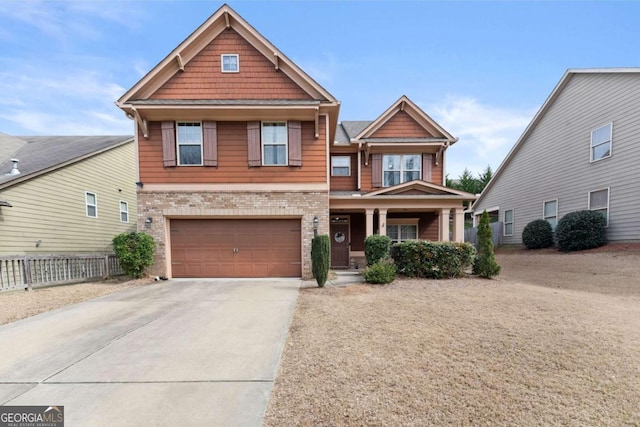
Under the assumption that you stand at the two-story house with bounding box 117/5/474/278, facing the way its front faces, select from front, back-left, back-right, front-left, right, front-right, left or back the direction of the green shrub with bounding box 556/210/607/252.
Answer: left

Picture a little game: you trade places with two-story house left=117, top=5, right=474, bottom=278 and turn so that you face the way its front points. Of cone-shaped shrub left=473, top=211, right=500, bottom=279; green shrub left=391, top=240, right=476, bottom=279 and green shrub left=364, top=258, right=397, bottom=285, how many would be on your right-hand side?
0

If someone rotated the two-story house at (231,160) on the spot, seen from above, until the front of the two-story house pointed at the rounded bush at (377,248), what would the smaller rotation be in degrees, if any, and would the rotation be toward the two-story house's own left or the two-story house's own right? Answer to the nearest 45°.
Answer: approximately 90° to the two-story house's own left

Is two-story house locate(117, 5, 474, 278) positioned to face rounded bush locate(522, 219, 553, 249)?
no

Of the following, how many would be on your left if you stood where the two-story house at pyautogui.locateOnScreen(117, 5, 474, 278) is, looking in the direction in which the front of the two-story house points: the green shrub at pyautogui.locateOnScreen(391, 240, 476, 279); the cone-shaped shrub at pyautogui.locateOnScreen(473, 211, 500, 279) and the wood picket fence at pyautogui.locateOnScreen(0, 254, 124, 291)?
2

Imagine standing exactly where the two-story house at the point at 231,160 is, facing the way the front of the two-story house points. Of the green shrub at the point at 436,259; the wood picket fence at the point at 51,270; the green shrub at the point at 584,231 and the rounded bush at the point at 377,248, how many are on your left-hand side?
3

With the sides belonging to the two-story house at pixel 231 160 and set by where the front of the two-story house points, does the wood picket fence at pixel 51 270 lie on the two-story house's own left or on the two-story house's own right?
on the two-story house's own right

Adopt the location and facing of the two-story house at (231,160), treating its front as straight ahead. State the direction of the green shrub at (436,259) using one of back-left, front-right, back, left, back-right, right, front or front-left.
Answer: left

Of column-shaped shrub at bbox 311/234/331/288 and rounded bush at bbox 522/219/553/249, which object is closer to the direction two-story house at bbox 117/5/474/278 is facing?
the column-shaped shrub

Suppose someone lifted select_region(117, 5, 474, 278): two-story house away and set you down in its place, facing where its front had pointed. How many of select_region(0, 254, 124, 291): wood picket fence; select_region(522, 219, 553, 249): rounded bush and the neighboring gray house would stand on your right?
1

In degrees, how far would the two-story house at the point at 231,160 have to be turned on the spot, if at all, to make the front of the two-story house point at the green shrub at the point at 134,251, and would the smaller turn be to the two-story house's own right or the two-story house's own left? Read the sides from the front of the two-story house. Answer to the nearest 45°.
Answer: approximately 90° to the two-story house's own right

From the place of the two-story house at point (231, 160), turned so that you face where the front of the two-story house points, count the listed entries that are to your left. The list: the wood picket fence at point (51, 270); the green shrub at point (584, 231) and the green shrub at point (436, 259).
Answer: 2

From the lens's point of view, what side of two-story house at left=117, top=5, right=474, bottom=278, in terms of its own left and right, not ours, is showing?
front

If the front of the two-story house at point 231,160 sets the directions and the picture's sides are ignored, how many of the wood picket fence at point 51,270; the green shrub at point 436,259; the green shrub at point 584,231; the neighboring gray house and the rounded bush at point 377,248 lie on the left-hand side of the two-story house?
4

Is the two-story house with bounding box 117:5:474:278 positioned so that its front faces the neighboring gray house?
no

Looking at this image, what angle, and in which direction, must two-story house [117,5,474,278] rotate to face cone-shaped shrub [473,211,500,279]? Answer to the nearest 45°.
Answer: approximately 90° to its left

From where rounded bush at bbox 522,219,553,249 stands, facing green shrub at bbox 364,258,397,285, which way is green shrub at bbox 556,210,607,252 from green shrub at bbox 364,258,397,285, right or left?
left
